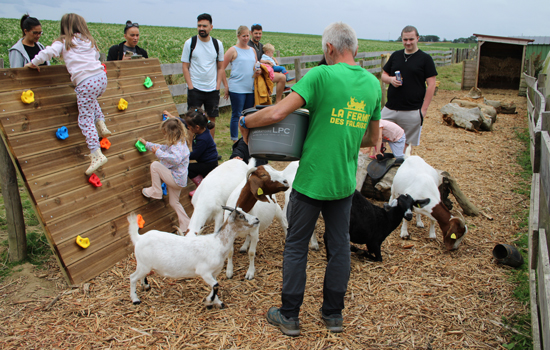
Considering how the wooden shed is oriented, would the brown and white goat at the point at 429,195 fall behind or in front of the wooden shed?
in front

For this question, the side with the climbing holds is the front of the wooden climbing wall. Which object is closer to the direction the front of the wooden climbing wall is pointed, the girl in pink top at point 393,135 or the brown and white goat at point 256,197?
the brown and white goat

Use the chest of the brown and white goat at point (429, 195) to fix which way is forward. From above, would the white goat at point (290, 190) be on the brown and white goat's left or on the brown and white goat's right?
on the brown and white goat's right

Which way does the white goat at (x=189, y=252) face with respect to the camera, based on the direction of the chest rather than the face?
to the viewer's right

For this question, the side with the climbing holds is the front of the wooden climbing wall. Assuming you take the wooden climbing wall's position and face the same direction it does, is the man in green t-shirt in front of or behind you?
in front

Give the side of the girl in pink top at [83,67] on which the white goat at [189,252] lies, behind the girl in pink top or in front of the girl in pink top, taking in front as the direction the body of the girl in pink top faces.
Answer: behind

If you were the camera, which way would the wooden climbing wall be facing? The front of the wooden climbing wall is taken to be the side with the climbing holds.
facing the viewer and to the right of the viewer

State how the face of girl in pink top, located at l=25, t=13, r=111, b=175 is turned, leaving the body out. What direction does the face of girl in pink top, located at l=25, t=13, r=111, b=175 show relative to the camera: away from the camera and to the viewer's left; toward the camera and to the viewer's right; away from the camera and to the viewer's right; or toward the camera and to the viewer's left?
away from the camera and to the viewer's left

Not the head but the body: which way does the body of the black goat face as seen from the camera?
to the viewer's right

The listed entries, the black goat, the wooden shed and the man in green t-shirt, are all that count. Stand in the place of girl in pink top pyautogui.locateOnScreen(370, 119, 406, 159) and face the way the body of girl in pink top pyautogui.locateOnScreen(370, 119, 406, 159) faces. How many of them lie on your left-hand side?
2
